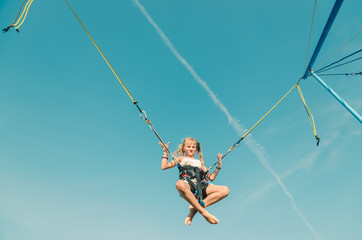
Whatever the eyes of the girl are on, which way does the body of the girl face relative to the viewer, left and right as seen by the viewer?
facing the viewer
